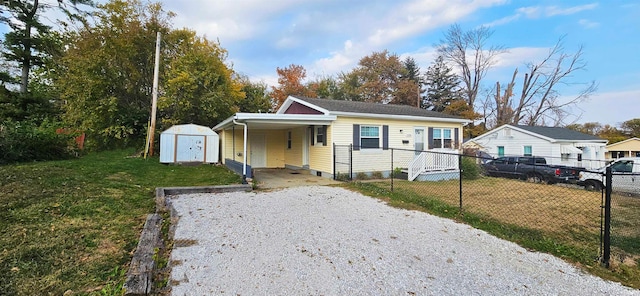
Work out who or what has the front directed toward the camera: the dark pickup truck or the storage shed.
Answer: the storage shed

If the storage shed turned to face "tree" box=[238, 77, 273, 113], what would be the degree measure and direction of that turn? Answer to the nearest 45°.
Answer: approximately 135° to its left

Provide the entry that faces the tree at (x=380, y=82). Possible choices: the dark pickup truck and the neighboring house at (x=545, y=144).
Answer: the dark pickup truck

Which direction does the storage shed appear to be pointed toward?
toward the camera

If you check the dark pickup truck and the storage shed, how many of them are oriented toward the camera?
1

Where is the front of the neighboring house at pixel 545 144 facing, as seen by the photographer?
facing the viewer and to the right of the viewer

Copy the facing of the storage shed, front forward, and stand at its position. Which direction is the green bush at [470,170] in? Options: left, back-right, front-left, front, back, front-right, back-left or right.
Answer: front-left

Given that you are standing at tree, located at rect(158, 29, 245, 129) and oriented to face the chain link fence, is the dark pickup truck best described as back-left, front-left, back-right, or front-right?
front-left

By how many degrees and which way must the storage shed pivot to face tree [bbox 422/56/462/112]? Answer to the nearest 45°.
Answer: approximately 90° to its left

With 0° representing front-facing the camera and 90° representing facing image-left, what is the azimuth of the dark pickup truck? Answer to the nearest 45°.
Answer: approximately 135°

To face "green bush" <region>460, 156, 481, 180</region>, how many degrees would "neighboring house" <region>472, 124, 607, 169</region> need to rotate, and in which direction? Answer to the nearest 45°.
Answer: approximately 45° to its right

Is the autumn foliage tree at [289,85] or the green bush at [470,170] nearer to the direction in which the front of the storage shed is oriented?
the green bush
